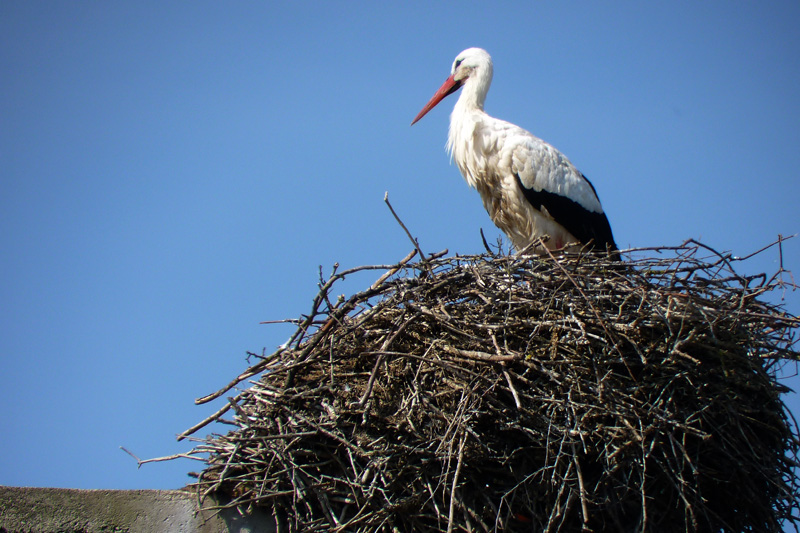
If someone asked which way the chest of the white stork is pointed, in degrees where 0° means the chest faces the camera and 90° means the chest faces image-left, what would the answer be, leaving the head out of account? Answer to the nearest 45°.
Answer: approximately 90°
